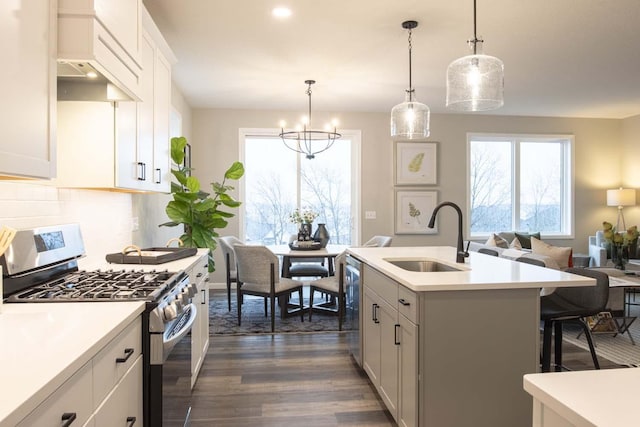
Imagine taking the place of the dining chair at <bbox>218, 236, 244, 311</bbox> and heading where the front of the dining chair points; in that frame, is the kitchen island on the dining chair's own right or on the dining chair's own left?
on the dining chair's own right

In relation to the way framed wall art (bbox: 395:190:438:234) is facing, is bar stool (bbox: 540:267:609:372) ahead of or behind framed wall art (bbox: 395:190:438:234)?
ahead

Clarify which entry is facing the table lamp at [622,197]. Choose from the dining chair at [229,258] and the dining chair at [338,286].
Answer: the dining chair at [229,258]

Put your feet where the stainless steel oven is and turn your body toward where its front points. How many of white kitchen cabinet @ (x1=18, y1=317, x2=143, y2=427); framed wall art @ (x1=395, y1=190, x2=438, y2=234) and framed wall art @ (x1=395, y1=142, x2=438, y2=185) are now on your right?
1

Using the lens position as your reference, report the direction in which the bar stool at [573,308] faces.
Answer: facing to the left of the viewer

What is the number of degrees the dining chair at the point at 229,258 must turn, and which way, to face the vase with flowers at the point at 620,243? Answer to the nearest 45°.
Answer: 0° — it already faces it

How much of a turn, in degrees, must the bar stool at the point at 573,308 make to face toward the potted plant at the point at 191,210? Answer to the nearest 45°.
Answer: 0° — it already faces it

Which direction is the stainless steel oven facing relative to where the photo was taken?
to the viewer's right

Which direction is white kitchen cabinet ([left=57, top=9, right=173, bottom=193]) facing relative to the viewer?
to the viewer's right

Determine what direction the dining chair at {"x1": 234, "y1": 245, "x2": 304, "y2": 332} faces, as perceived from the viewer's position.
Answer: facing away from the viewer and to the right of the viewer

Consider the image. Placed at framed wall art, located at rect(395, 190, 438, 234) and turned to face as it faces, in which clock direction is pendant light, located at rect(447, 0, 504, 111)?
The pendant light is roughly at 12 o'clock from the framed wall art.

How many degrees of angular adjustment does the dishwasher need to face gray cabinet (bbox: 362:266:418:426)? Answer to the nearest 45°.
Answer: approximately 90° to its left

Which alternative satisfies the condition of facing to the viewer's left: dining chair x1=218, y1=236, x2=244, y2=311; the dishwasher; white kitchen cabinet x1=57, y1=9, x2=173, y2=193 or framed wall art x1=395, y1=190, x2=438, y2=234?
the dishwasher

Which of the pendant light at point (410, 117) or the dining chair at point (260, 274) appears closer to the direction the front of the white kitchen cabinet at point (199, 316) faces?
the pendant light
